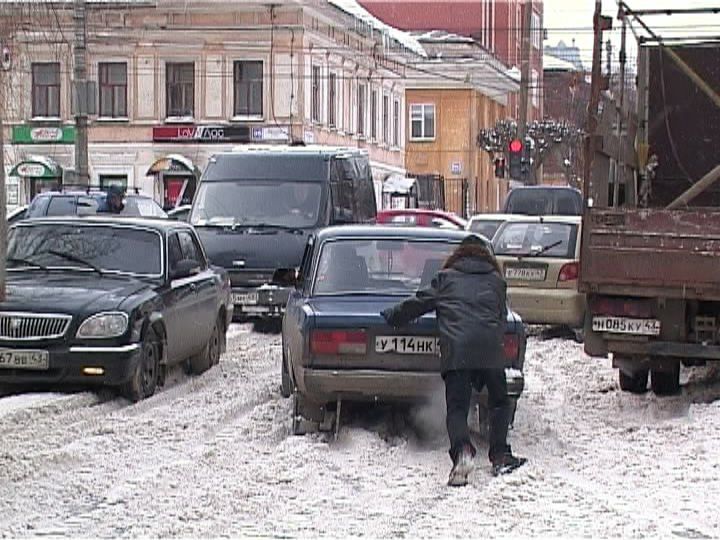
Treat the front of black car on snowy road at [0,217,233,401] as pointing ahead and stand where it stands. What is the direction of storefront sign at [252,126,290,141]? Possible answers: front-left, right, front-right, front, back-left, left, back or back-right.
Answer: back-right

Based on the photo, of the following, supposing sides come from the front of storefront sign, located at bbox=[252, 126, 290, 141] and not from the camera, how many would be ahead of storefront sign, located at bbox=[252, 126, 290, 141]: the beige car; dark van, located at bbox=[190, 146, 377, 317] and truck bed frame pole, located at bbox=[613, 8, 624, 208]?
3

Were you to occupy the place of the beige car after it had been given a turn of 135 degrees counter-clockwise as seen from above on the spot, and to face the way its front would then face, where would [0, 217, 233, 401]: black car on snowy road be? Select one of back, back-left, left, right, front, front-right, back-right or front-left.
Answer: front

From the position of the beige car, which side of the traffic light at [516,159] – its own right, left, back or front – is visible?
front

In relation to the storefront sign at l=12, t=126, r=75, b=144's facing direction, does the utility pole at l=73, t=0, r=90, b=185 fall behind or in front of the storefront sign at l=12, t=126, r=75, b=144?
in front

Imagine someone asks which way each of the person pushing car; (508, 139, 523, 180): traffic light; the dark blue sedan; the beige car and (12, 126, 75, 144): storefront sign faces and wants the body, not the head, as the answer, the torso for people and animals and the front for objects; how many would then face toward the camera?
2

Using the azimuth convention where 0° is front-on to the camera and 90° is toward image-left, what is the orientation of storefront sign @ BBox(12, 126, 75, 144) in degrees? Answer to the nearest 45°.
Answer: approximately 0°

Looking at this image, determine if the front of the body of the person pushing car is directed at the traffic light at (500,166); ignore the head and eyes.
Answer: yes

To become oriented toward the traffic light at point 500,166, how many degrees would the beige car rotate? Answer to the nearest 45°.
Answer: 0° — it already faces it

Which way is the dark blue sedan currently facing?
away from the camera

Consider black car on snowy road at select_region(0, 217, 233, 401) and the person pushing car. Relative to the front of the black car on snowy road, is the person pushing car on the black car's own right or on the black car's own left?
on the black car's own left

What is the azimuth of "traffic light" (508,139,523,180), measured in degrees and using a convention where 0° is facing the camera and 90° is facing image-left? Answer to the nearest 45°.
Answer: approximately 0°

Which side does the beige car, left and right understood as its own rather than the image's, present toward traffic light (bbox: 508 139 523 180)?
front

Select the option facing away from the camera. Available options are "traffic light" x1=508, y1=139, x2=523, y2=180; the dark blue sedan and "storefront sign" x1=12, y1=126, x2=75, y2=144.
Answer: the dark blue sedan

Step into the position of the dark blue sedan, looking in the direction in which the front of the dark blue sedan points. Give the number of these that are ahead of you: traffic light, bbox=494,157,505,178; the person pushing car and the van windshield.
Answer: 2
